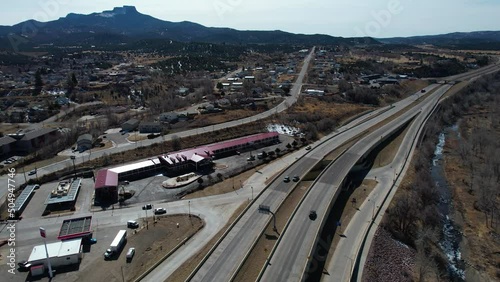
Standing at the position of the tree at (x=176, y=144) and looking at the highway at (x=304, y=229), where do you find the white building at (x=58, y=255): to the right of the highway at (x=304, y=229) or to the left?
right

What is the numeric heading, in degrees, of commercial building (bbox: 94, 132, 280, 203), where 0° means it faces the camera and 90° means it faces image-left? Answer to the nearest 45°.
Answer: approximately 315°

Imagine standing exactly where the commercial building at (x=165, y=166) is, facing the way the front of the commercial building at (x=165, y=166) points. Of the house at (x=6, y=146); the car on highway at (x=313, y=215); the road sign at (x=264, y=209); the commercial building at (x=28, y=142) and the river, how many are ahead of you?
3

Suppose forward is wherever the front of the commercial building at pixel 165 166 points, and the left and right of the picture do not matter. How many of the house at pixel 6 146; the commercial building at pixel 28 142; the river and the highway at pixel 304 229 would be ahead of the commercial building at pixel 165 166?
2

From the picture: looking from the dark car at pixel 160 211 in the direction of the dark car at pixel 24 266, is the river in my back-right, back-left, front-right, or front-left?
back-left
